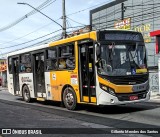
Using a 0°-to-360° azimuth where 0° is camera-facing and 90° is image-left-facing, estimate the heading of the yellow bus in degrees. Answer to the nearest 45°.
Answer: approximately 315°
